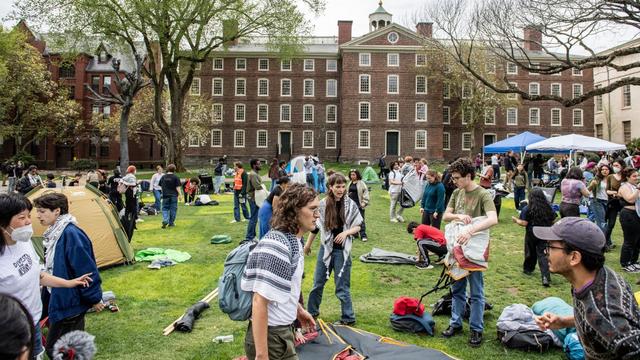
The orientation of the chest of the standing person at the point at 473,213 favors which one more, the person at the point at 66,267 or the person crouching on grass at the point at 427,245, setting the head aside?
the person

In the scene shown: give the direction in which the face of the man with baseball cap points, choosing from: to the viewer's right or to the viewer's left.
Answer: to the viewer's left

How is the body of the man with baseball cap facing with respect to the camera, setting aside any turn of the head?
to the viewer's left

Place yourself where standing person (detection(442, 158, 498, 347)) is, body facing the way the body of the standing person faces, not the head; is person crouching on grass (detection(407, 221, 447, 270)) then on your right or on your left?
on your right

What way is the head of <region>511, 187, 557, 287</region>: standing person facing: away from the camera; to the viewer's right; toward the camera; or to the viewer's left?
away from the camera

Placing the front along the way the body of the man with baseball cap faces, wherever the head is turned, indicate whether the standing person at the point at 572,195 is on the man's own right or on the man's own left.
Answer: on the man's own right

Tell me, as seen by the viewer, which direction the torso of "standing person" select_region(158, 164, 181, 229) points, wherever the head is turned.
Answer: away from the camera
